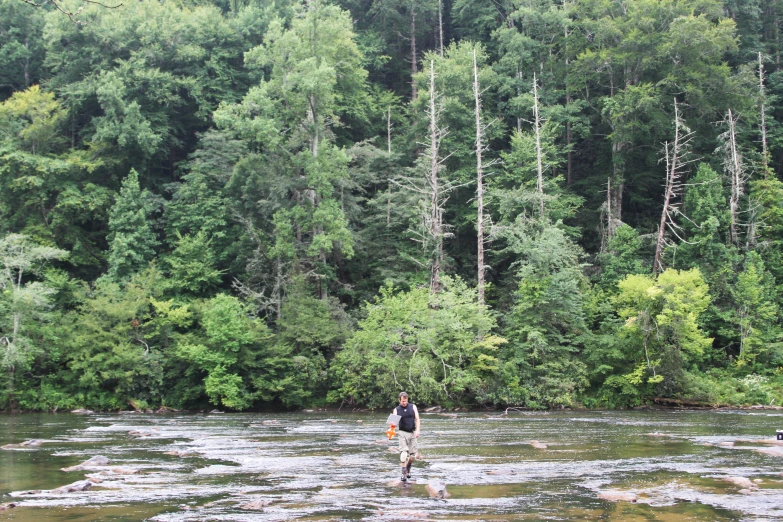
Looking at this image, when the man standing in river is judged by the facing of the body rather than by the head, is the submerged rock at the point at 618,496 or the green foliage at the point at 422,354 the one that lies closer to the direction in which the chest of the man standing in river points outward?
the submerged rock

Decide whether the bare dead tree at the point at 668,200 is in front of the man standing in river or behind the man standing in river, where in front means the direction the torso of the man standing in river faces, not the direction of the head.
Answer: behind

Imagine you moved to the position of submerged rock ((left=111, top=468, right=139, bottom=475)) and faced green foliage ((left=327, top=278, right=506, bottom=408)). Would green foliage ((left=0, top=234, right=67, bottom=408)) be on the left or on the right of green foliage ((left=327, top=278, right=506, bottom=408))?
left

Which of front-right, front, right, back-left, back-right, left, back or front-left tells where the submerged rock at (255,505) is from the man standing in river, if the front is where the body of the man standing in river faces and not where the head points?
front-right

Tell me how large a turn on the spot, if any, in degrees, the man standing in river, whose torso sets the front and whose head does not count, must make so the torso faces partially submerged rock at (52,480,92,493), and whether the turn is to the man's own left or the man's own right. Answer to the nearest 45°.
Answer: approximately 90° to the man's own right

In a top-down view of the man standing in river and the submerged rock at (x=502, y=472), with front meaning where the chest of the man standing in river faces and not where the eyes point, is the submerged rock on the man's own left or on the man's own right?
on the man's own left

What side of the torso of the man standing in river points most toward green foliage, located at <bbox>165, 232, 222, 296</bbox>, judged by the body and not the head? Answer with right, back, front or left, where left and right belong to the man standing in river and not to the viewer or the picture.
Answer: back

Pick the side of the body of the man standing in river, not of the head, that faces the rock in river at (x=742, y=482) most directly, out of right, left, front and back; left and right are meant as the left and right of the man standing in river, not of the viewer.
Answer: left

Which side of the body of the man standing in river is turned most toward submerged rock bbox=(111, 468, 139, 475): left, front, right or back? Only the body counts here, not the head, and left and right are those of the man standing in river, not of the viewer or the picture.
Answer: right

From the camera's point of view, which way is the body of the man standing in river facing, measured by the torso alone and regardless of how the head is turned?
toward the camera

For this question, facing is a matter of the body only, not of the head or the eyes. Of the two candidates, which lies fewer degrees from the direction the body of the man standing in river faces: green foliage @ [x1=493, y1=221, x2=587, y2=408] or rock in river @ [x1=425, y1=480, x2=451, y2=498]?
the rock in river

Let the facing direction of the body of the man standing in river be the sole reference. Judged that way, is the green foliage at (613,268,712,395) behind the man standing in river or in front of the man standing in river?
behind

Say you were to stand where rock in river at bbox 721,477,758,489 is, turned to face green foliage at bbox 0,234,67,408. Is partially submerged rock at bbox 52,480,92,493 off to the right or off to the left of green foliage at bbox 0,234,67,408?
left

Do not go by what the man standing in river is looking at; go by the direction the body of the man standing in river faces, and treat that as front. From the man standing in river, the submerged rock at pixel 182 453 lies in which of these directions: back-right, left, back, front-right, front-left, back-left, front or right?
back-right
